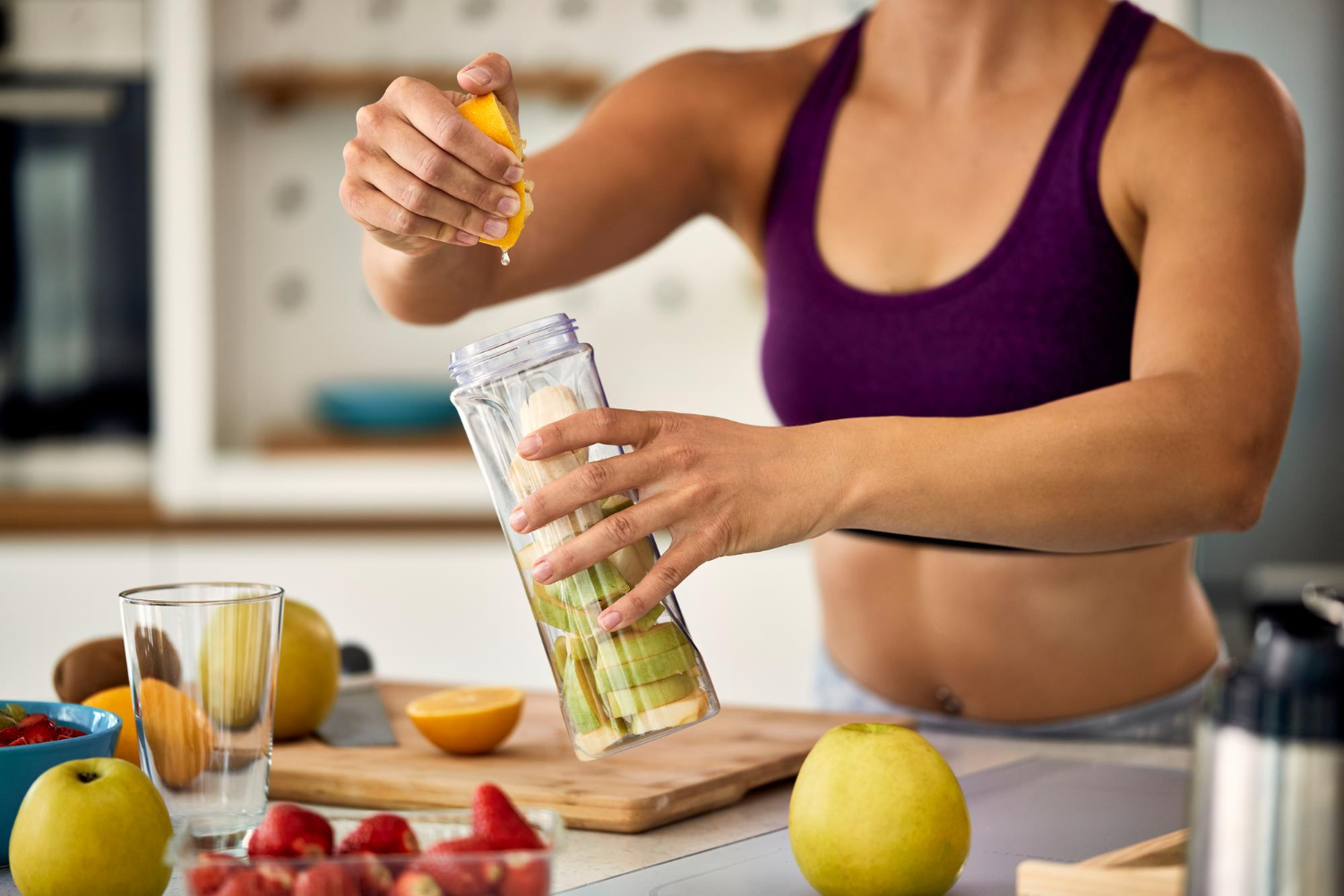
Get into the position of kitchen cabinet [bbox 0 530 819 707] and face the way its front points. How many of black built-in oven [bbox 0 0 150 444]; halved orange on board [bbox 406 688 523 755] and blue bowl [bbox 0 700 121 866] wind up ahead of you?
2

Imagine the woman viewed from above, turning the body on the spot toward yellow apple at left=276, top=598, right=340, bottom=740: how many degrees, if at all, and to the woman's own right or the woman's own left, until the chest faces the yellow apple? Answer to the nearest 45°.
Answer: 0° — they already face it

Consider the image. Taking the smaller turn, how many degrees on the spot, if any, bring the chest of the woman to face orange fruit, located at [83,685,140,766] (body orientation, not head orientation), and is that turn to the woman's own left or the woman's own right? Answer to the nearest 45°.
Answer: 0° — they already face it

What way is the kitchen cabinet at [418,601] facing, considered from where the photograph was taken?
facing the viewer

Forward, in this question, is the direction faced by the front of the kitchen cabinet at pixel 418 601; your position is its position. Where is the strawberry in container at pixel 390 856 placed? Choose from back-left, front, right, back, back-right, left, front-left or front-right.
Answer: front

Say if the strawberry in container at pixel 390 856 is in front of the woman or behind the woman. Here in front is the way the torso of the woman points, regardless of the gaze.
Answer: in front

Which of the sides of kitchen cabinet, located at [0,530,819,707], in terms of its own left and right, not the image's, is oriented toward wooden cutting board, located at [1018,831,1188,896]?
front

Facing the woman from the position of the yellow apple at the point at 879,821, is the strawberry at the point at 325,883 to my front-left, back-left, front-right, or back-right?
back-left

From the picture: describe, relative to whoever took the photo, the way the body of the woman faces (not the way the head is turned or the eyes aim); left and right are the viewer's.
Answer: facing the viewer and to the left of the viewer

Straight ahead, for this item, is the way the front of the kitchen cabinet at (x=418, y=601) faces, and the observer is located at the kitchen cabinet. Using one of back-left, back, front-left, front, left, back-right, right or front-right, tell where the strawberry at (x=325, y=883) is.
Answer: front

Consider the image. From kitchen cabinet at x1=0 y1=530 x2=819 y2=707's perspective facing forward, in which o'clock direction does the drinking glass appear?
The drinking glass is roughly at 12 o'clock from the kitchen cabinet.

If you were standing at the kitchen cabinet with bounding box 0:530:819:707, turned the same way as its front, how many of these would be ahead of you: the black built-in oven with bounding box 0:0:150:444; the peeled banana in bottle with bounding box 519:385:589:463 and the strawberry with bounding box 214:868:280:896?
2

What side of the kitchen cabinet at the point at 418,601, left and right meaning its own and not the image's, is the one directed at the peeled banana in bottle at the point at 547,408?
front

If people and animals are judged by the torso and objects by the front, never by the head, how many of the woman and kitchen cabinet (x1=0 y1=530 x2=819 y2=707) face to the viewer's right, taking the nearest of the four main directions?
0
